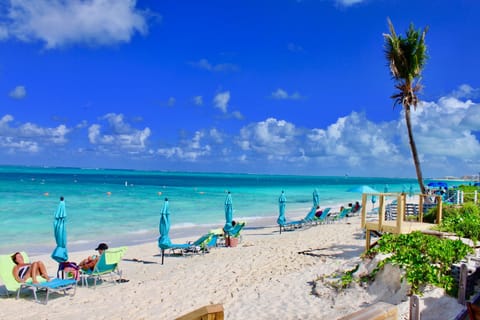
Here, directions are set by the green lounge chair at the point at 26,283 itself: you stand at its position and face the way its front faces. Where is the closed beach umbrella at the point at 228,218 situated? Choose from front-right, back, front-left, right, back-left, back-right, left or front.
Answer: front-left

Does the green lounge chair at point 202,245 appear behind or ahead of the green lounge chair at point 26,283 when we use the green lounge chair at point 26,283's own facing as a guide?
ahead

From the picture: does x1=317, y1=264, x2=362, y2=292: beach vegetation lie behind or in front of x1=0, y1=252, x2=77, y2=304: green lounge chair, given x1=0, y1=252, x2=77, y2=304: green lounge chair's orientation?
in front

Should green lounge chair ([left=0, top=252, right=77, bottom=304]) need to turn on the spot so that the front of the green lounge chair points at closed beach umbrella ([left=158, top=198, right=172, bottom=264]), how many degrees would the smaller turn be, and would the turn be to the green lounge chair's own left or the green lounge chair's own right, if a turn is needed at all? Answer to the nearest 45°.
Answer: approximately 45° to the green lounge chair's own left

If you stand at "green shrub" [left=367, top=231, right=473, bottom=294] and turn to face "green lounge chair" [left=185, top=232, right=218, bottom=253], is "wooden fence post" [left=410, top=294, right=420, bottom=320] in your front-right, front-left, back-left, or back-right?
back-left

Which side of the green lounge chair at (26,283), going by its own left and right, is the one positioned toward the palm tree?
left

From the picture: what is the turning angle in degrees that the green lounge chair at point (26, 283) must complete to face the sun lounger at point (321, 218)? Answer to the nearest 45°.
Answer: approximately 45° to its left

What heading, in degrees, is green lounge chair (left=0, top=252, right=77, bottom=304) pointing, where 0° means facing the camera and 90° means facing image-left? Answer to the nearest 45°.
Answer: approximately 270°

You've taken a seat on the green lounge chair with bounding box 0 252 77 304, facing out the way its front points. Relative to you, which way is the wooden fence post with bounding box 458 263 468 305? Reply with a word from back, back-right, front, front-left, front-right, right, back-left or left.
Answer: front-right

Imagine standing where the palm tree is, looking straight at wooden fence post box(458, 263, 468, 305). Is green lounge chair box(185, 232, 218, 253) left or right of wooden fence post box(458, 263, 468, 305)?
right

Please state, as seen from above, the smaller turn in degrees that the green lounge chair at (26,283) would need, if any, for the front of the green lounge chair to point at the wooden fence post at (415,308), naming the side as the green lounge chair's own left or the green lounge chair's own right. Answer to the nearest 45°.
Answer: approximately 45° to the green lounge chair's own right

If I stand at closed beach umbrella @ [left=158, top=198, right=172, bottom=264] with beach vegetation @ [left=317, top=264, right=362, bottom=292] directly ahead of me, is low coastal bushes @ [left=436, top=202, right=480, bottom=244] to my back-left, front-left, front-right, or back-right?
front-left
